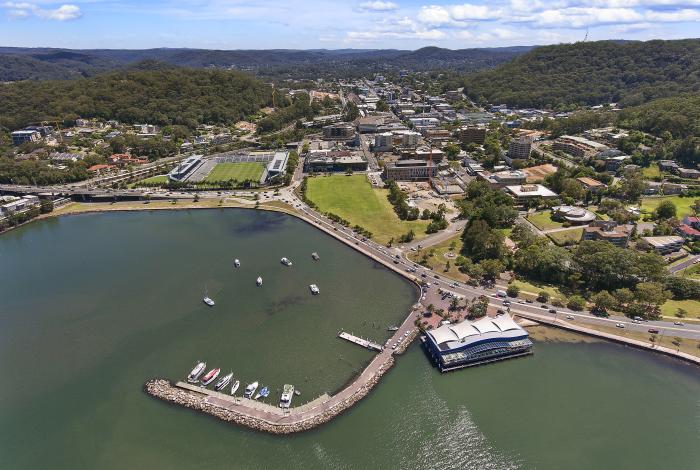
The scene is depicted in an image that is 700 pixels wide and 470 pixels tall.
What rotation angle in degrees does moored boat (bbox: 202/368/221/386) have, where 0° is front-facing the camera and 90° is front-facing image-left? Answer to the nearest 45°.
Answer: approximately 225°

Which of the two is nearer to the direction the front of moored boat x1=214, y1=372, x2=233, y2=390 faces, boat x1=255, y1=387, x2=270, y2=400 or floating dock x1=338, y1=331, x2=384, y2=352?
the floating dock

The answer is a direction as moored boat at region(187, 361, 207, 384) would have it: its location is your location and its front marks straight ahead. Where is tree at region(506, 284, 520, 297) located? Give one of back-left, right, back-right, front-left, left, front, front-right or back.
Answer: front-right

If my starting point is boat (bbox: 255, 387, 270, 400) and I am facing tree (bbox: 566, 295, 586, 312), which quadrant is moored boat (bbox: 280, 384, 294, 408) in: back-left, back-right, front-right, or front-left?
front-right

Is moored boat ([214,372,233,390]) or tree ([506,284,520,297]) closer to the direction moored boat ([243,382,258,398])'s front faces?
the tree

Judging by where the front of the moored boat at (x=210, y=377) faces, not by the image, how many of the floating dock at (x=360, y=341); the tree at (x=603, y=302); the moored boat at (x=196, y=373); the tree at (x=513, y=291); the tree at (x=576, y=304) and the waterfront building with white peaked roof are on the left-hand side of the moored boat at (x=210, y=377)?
1

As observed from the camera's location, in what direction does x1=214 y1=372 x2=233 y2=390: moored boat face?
facing away from the viewer and to the right of the viewer

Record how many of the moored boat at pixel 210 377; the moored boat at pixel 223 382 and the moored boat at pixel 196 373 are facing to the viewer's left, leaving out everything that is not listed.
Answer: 0

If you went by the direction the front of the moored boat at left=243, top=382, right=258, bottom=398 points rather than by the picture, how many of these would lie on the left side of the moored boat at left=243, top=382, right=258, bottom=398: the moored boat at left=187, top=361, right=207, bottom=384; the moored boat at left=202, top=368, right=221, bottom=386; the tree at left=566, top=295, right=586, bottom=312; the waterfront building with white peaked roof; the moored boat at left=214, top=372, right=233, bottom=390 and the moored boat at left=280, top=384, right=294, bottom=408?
3

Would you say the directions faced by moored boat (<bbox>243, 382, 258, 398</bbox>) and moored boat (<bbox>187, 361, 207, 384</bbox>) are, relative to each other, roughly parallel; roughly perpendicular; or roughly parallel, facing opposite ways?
roughly parallel

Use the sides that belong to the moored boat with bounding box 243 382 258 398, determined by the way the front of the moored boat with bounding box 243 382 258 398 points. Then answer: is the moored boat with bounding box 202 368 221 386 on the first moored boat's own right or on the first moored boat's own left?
on the first moored boat's own left

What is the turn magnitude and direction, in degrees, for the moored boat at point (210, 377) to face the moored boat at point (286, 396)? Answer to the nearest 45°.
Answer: approximately 90° to its right

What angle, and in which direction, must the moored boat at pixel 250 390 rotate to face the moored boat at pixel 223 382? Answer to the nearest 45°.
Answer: approximately 90° to its left

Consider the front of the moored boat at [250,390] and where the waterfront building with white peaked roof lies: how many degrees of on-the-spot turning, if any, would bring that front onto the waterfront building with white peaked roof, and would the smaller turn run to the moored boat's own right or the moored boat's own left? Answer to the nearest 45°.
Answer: approximately 45° to the moored boat's own right

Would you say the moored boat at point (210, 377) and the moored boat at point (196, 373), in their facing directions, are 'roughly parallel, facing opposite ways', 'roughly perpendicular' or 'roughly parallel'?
roughly parallel

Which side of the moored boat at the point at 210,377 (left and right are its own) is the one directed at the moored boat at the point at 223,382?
right

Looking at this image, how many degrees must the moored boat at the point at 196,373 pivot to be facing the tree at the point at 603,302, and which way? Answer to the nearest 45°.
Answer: approximately 45° to its right

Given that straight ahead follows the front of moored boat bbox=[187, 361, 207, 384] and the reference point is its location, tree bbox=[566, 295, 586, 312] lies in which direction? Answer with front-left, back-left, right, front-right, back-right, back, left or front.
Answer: front-right

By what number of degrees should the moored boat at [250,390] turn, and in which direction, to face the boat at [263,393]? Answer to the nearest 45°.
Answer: approximately 90° to its right
